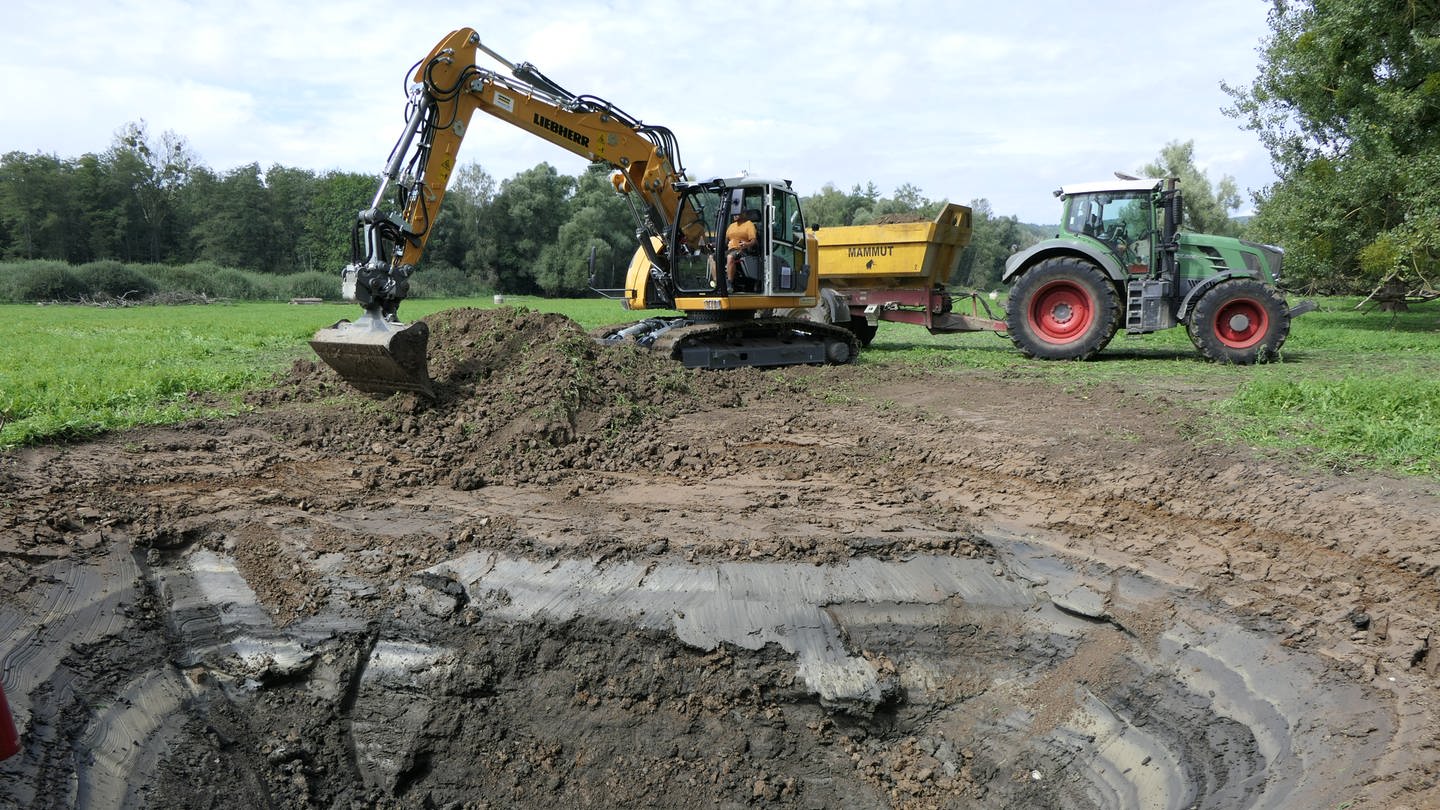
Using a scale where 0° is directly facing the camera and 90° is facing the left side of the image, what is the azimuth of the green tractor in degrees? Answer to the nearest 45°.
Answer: approximately 270°

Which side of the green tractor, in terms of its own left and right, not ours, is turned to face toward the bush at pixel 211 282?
back

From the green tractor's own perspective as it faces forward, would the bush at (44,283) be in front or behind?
behind

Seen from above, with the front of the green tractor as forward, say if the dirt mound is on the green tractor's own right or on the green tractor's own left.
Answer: on the green tractor's own right

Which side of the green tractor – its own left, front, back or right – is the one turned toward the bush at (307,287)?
back

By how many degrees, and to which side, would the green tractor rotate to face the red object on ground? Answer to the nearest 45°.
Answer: approximately 90° to its right

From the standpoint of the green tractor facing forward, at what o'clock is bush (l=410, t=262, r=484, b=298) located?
The bush is roughly at 7 o'clock from the green tractor.

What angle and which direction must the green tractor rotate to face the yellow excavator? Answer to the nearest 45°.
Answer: approximately 135° to its right

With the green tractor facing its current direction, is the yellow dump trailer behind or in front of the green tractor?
behind

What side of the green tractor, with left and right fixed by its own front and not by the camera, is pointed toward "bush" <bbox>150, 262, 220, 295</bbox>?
back
